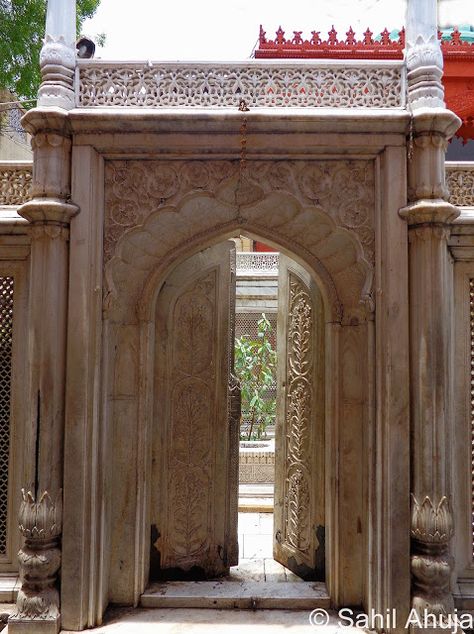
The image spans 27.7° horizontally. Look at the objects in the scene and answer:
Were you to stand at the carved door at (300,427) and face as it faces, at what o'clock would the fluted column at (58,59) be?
The fluted column is roughly at 12 o'clock from the carved door.

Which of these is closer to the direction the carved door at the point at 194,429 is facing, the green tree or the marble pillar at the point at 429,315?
the marble pillar

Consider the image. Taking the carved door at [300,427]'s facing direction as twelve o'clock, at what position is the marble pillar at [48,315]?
The marble pillar is roughly at 12 o'clock from the carved door.

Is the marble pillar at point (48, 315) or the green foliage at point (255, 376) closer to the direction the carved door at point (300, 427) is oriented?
the marble pillar

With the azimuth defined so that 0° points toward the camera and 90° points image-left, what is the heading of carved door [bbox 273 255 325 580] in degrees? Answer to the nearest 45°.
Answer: approximately 45°
